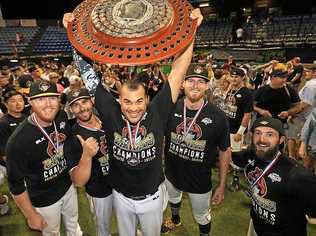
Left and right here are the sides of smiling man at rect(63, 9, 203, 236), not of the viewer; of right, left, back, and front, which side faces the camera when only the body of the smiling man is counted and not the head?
front

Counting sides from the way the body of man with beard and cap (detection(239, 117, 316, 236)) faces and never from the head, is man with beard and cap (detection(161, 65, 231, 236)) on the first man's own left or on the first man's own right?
on the first man's own right

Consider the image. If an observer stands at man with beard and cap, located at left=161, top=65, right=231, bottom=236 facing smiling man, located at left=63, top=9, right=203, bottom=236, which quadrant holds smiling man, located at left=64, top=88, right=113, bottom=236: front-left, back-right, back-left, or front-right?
front-right

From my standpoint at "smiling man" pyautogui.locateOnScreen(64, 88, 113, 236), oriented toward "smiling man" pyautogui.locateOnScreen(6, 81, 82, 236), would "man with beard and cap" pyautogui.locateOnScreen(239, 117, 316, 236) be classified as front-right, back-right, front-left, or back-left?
back-left

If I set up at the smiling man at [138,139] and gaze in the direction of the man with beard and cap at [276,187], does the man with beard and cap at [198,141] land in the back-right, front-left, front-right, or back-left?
front-left

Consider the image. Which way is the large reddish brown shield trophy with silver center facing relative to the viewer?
toward the camera

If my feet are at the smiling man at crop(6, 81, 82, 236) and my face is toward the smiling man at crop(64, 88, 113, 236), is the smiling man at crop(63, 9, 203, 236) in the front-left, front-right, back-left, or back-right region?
front-right

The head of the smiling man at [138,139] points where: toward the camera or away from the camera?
toward the camera

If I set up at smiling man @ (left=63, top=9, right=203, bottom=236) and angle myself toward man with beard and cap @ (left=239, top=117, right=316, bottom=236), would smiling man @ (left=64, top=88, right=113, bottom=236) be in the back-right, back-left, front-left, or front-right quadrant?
back-left

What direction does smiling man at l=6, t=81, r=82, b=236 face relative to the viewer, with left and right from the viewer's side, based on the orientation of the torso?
facing the viewer and to the right of the viewer

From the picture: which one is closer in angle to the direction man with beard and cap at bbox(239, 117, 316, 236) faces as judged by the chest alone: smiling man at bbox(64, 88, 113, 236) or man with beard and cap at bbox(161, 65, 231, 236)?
the smiling man
